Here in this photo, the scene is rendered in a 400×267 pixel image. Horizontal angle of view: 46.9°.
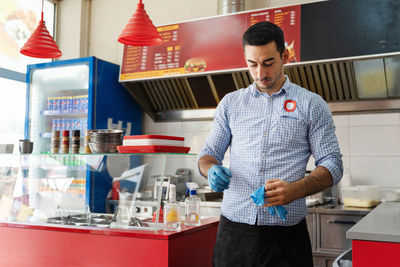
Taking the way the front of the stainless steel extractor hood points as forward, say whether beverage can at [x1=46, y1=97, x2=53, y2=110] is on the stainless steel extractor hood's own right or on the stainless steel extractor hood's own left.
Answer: on the stainless steel extractor hood's own right

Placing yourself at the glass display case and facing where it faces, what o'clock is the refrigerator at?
The refrigerator is roughly at 6 o'clock from the glass display case.

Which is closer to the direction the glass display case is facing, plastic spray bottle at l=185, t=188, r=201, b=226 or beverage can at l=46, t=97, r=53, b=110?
the plastic spray bottle

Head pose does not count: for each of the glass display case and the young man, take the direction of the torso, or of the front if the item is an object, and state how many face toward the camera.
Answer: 2

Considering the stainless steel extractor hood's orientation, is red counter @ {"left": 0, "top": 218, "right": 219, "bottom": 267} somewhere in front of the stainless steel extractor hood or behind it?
in front

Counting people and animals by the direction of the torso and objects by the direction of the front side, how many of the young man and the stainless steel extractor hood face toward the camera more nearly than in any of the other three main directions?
2

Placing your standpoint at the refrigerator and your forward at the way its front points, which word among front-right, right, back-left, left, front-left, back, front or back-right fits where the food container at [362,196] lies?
left

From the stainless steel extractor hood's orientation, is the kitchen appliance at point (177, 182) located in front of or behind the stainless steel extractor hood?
in front
